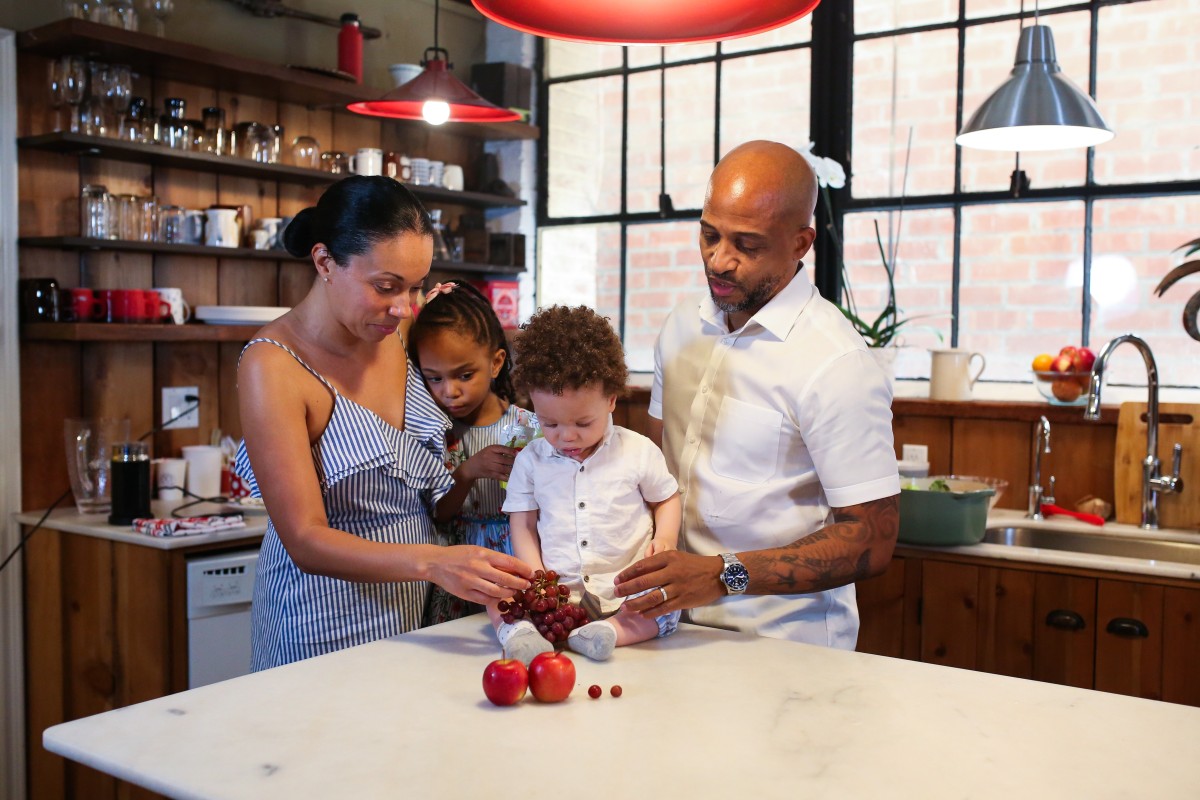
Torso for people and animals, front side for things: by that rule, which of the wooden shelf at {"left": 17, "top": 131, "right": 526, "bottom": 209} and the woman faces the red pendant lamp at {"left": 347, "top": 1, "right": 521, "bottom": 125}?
the wooden shelf

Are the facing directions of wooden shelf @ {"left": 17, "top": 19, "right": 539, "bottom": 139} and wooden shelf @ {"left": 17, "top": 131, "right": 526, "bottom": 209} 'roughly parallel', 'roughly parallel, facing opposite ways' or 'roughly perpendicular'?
roughly parallel

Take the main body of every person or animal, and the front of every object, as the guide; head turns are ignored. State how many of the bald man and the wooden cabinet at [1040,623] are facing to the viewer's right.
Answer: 0

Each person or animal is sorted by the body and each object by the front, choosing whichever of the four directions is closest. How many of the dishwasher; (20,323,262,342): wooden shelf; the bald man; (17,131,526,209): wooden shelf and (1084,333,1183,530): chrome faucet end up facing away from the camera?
0

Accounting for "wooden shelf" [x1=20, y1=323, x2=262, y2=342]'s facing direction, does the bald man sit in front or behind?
in front

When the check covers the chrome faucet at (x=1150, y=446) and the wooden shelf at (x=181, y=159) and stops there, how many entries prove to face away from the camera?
0

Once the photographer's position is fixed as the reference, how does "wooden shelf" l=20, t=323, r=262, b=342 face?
facing the viewer and to the right of the viewer

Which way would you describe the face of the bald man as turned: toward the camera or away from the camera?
toward the camera

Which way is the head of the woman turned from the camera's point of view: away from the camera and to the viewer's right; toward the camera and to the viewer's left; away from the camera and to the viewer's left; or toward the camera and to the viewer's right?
toward the camera and to the viewer's right

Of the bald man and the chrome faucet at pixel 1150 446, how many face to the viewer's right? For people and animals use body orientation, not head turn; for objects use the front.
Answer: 0

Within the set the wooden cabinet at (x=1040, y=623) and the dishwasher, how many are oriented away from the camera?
0
